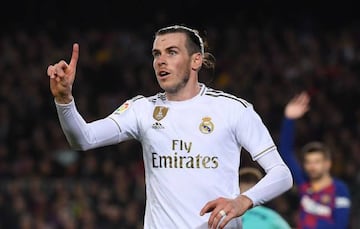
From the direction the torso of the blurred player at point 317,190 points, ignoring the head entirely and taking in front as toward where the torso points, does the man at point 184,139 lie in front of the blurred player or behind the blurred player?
in front

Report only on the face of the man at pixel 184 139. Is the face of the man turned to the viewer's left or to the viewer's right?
to the viewer's left

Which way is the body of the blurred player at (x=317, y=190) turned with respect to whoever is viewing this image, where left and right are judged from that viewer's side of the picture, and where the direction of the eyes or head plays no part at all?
facing the viewer and to the left of the viewer
